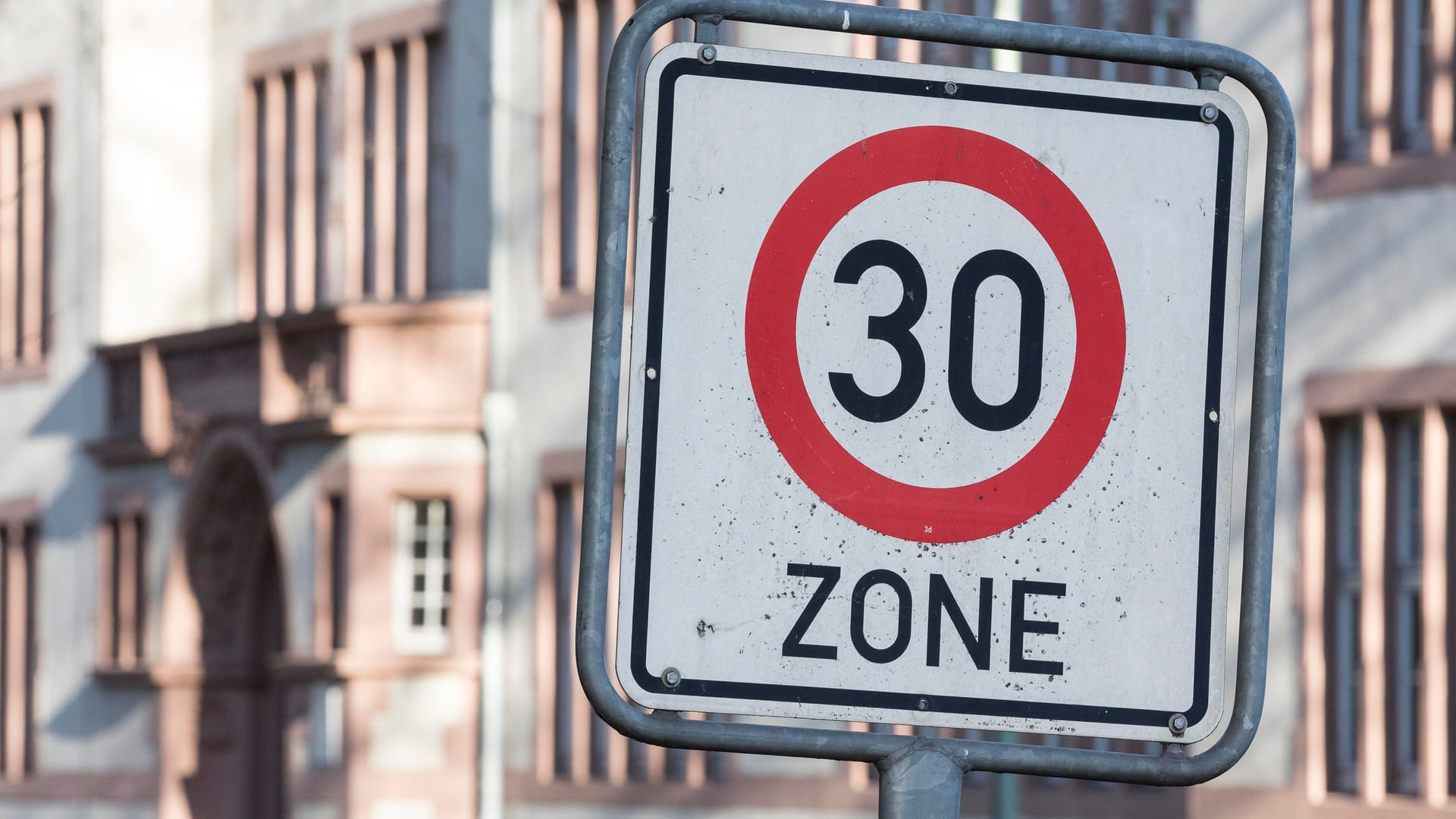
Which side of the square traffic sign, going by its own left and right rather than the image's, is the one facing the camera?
front
